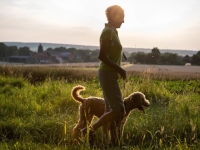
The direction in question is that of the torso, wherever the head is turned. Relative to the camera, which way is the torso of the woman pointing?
to the viewer's right

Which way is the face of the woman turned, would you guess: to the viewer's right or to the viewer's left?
to the viewer's right

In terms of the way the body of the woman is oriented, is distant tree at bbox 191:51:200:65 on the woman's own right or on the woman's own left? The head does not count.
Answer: on the woman's own left

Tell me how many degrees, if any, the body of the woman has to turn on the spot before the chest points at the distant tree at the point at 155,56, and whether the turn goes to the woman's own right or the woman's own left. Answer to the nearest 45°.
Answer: approximately 90° to the woman's own left

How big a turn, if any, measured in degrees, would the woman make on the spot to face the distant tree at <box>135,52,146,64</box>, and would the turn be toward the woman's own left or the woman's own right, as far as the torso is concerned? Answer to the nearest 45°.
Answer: approximately 90° to the woman's own left

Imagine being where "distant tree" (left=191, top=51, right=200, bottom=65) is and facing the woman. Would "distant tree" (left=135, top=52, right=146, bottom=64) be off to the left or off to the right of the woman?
right

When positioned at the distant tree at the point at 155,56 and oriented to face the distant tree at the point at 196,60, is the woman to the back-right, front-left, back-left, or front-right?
back-right
